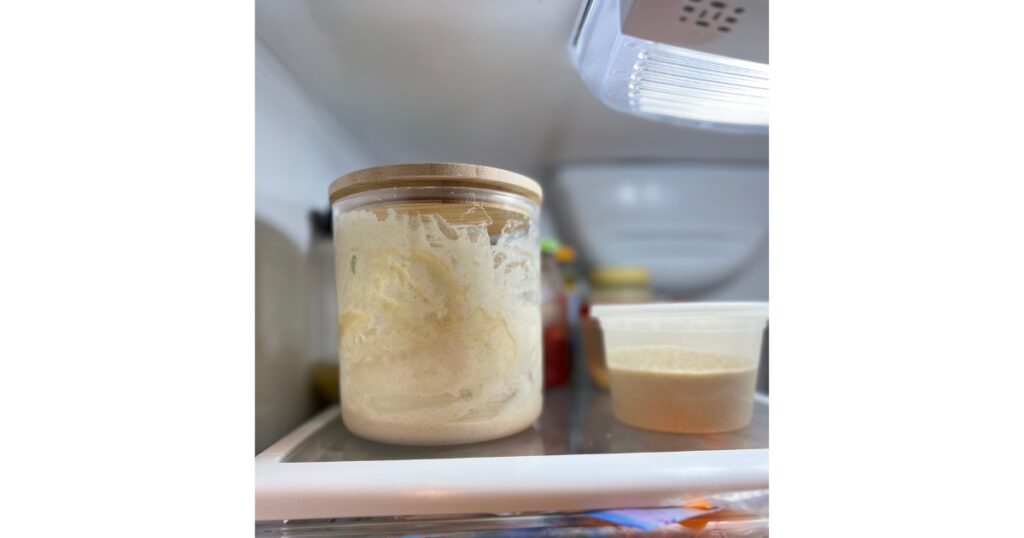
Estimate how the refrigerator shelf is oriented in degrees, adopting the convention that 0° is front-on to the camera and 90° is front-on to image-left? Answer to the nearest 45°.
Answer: approximately 0°
